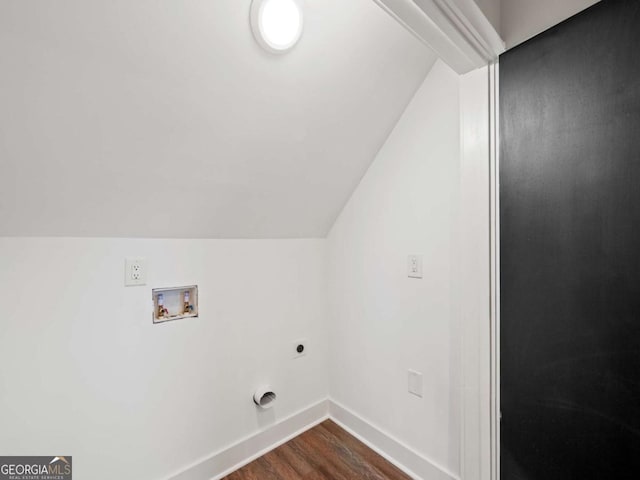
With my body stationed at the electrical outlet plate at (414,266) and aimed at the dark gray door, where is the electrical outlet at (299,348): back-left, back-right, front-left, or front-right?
back-right

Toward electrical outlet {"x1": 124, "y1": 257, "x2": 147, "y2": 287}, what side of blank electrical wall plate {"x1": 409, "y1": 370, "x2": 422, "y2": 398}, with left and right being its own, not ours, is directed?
front

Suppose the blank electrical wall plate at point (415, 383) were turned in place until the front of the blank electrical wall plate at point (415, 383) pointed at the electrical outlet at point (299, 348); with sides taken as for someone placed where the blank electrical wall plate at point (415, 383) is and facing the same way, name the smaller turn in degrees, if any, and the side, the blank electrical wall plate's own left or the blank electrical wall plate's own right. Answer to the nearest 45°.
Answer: approximately 45° to the blank electrical wall plate's own right

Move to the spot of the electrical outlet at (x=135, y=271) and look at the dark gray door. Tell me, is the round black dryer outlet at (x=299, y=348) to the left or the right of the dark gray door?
left

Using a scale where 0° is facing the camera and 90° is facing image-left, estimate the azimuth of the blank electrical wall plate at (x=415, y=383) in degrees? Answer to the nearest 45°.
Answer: approximately 45°
